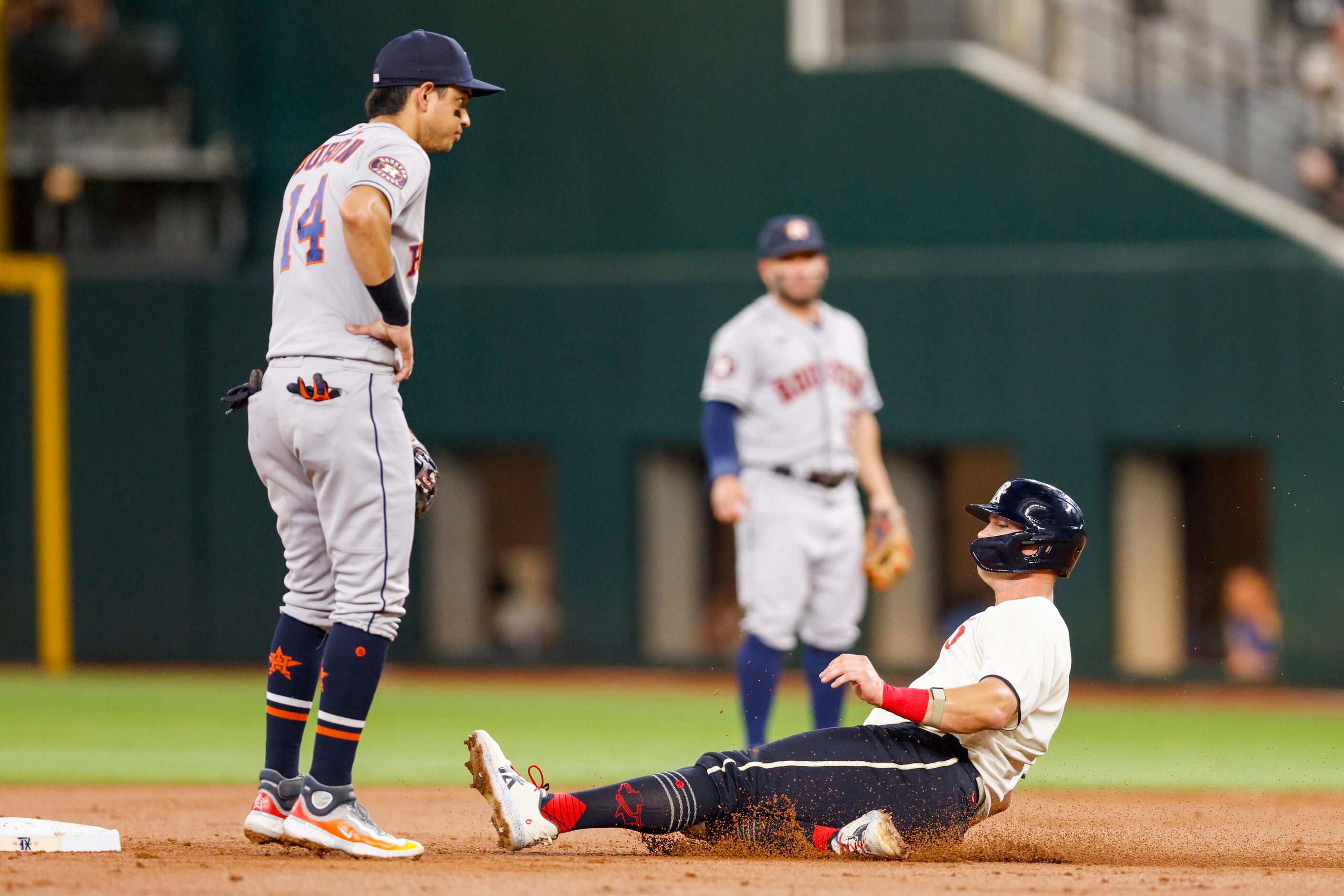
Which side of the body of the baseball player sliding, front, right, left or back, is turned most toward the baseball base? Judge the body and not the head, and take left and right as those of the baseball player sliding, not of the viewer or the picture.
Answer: front

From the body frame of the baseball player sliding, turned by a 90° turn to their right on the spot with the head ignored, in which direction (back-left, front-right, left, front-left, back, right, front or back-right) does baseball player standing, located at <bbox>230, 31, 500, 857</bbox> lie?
left

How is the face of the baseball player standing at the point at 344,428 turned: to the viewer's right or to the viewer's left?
to the viewer's right

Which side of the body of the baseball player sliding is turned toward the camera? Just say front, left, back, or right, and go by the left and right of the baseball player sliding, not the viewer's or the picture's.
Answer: left

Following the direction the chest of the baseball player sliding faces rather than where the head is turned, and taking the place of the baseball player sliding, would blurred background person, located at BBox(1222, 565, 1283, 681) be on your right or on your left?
on your right

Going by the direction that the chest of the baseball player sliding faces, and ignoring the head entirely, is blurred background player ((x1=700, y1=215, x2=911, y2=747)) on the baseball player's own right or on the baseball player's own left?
on the baseball player's own right

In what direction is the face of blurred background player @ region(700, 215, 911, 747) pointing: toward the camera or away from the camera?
toward the camera

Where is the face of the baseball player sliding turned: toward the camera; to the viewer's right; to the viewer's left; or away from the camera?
to the viewer's left
